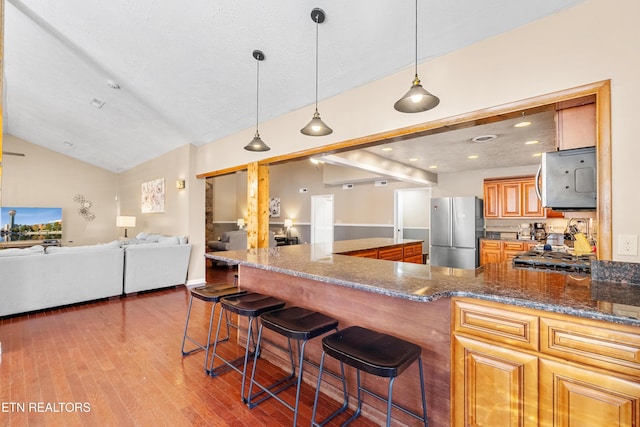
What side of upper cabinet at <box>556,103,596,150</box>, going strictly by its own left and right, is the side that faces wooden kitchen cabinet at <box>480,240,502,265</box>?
right

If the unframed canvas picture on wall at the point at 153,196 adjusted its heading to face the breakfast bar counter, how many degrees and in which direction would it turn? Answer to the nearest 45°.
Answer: approximately 45° to its left

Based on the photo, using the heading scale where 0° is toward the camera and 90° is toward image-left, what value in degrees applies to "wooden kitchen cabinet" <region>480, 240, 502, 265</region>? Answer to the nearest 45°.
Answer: approximately 0°

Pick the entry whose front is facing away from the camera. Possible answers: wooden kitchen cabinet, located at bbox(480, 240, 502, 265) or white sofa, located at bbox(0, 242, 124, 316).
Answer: the white sofa

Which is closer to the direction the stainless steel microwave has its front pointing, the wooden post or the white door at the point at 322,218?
the wooden post

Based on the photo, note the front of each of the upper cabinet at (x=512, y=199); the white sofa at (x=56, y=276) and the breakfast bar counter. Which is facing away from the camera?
the white sofa

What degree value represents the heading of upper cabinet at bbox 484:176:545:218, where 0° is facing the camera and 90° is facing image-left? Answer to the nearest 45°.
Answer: approximately 0°

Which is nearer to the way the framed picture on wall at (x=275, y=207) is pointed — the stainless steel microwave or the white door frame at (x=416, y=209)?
the stainless steel microwave

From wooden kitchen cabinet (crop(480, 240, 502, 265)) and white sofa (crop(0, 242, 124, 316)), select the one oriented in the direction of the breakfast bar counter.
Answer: the wooden kitchen cabinet

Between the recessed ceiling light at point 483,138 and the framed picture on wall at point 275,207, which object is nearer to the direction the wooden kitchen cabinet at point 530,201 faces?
the recessed ceiling light

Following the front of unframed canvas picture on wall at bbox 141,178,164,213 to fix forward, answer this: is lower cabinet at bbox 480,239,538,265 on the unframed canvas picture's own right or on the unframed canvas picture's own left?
on the unframed canvas picture's own left

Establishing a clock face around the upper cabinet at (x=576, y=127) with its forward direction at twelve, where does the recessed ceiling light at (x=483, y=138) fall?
The recessed ceiling light is roughly at 2 o'clock from the upper cabinet.

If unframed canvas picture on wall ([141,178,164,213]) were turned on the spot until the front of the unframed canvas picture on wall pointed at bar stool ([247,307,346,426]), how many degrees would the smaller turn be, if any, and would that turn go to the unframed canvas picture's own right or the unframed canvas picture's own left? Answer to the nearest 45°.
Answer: approximately 45° to the unframed canvas picture's own left

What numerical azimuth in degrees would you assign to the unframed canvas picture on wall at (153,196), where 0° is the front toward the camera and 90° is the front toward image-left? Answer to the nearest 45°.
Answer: approximately 45°

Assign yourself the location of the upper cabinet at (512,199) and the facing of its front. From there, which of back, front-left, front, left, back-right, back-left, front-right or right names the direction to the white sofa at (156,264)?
front-right
